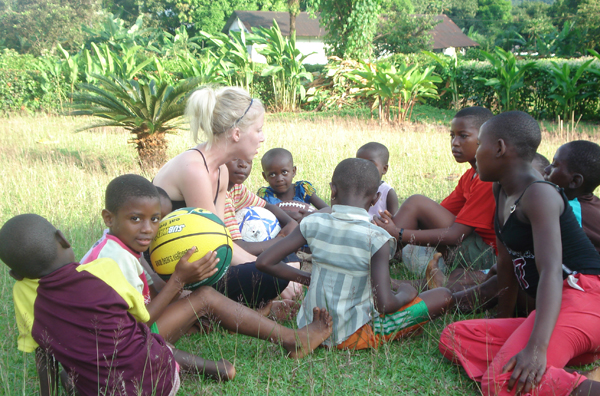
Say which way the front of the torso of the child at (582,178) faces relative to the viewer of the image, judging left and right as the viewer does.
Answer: facing to the left of the viewer

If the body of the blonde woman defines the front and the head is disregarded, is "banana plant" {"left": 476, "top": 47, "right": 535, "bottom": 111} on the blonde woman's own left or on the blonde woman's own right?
on the blonde woman's own left

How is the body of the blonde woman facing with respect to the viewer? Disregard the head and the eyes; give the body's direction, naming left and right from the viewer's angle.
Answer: facing to the right of the viewer

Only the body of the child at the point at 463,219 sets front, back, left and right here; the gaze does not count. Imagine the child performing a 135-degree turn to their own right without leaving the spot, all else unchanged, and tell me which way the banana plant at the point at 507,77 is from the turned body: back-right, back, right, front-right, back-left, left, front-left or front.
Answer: front-left

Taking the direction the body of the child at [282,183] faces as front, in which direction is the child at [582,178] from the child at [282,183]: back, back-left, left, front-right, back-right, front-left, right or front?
front-left

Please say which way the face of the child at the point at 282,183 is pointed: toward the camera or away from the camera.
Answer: toward the camera

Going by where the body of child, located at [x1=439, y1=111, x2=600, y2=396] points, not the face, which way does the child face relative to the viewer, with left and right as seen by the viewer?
facing the viewer and to the left of the viewer

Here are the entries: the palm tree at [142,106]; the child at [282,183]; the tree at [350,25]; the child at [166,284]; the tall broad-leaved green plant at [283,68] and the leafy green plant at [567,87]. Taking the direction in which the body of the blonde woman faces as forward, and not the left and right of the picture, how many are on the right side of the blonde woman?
1

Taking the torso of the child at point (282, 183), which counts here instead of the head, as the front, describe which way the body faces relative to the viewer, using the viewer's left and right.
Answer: facing the viewer

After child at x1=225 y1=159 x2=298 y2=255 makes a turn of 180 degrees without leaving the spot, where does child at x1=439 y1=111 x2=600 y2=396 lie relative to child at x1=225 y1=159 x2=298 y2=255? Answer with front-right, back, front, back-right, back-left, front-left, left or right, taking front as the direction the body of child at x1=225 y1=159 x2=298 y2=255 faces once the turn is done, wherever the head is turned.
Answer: back

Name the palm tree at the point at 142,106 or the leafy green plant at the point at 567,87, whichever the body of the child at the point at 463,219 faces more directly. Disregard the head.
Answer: the palm tree

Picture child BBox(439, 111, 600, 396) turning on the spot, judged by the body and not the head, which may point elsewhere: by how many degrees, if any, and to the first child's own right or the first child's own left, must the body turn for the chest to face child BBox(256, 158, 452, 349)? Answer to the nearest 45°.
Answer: approximately 45° to the first child's own right

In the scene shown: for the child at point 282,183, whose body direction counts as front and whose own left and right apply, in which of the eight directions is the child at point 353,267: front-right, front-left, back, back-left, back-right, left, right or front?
front

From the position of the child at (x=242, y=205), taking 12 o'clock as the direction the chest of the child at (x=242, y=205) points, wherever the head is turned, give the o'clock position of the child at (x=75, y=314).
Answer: the child at (x=75, y=314) is roughly at 2 o'clock from the child at (x=242, y=205).

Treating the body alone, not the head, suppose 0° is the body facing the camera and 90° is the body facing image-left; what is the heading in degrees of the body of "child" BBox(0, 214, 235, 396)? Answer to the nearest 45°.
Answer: approximately 225°

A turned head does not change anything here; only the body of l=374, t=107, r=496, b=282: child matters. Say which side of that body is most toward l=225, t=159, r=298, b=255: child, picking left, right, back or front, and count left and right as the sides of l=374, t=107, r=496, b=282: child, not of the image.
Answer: front

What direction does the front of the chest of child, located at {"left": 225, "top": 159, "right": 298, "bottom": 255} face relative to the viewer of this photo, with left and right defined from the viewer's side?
facing the viewer and to the right of the viewer

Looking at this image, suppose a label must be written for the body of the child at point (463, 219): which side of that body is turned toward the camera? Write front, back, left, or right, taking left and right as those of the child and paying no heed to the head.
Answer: left

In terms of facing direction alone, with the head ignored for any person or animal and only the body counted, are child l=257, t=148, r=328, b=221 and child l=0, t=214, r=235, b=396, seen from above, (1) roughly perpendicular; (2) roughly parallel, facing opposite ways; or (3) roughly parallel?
roughly parallel, facing opposite ways

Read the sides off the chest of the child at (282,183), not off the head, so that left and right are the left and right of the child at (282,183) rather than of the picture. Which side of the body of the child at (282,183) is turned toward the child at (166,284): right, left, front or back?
front
